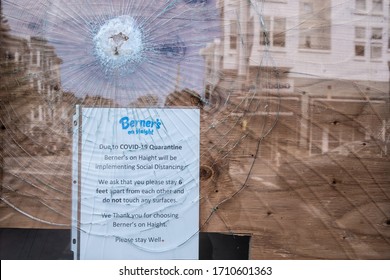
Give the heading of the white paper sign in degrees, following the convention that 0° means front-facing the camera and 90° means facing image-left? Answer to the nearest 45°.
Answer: approximately 0°
